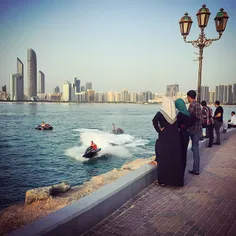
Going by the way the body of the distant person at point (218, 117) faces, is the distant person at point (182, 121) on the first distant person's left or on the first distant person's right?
on the first distant person's left

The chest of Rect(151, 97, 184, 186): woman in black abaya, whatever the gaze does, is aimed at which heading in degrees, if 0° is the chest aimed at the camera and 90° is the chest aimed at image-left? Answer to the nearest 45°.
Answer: approximately 135°

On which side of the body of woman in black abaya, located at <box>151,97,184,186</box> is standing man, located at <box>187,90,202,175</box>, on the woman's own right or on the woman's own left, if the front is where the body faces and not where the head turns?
on the woman's own right

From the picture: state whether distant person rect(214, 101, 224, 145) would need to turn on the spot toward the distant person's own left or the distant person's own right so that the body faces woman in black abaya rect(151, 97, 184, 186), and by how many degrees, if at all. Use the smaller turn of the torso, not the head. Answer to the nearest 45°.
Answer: approximately 90° to the distant person's own left

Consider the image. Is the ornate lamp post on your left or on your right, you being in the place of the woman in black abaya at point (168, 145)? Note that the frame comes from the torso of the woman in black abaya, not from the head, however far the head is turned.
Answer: on your right

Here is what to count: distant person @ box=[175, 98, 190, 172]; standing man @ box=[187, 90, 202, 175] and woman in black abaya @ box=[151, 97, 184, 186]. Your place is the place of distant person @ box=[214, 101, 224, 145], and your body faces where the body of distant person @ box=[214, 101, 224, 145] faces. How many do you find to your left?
3

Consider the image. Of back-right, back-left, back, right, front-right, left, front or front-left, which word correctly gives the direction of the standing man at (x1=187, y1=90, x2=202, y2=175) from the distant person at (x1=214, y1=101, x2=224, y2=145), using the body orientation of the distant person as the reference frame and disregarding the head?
left

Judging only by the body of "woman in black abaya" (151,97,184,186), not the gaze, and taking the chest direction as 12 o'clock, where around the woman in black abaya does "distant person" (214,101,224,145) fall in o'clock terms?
The distant person is roughly at 2 o'clock from the woman in black abaya.

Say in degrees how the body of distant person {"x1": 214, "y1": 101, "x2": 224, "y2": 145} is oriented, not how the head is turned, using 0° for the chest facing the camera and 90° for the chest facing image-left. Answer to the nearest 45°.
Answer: approximately 90°
